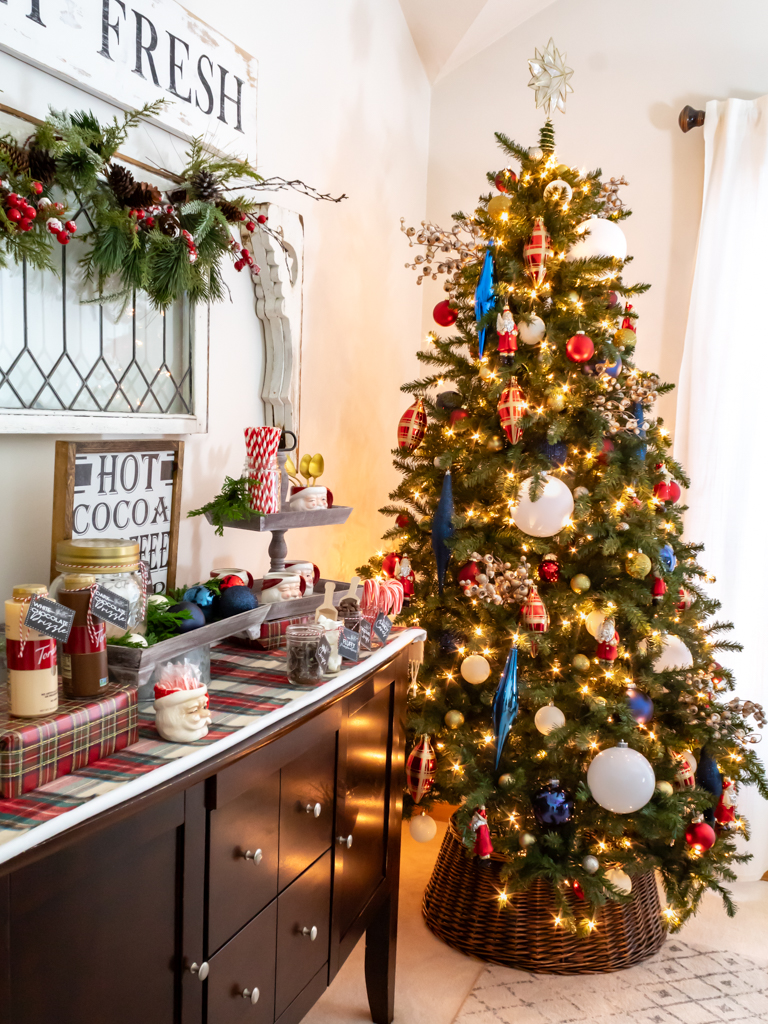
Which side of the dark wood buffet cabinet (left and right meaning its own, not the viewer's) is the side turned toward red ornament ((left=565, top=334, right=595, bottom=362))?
left

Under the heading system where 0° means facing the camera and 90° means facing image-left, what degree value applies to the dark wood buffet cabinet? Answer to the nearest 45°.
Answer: approximately 315°

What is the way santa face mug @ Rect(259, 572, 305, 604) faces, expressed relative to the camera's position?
facing the viewer and to the right of the viewer

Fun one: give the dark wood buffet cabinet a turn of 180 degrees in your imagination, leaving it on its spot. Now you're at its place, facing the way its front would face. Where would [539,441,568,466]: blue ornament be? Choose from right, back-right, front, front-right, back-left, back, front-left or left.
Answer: right

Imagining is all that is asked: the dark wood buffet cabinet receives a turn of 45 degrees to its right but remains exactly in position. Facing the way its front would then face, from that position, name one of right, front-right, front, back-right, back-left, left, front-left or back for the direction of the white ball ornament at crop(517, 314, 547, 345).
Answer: back-left
